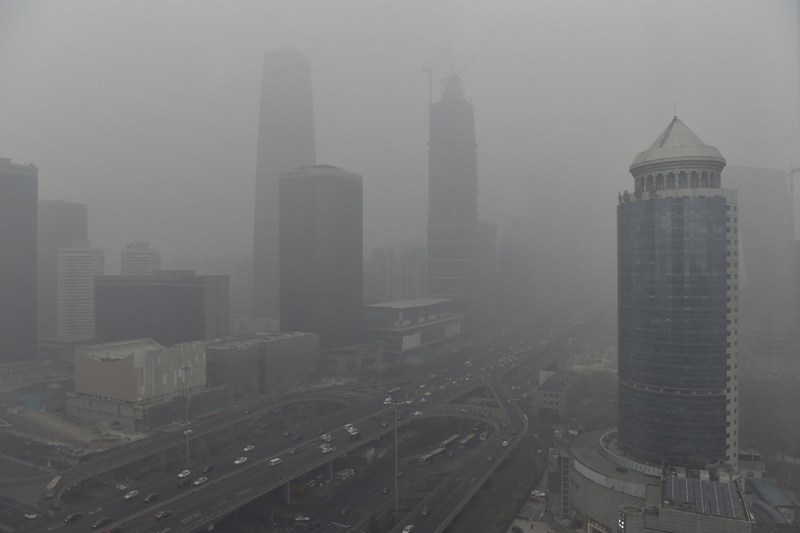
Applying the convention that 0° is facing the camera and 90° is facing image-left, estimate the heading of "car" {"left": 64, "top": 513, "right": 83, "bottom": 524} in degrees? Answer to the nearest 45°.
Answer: approximately 45°
